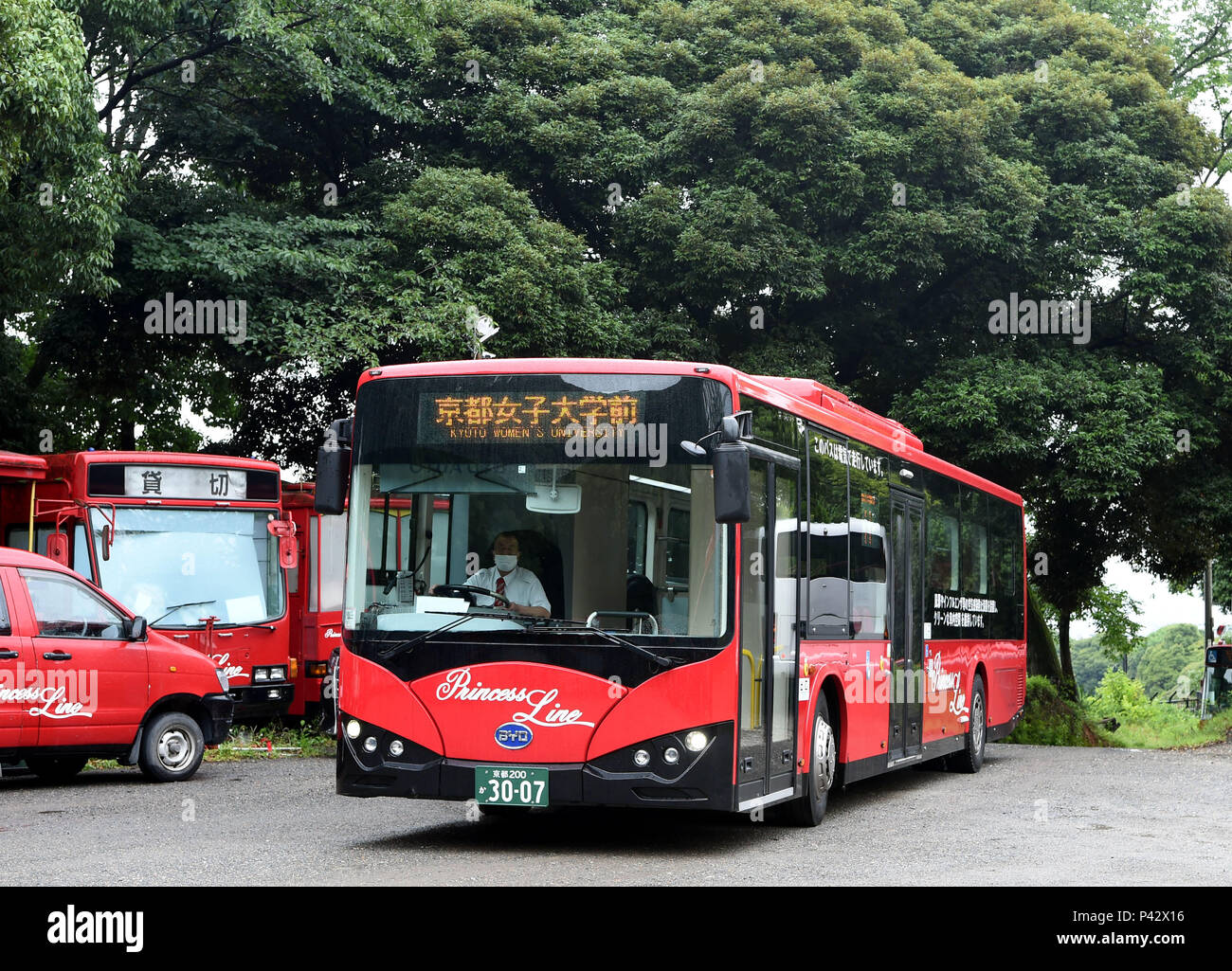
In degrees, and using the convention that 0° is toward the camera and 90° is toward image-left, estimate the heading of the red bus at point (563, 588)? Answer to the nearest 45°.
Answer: approximately 45°

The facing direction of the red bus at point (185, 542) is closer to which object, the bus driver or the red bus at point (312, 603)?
the bus driver

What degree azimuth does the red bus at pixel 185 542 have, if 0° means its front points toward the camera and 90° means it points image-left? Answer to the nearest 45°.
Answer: approximately 315°

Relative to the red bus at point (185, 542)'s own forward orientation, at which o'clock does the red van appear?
The red van is roughly at 12 o'clock from the red bus.

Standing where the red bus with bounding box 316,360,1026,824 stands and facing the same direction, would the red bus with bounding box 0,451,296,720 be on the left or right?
on its right

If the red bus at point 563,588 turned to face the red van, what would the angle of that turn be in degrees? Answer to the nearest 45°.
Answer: approximately 90° to its right

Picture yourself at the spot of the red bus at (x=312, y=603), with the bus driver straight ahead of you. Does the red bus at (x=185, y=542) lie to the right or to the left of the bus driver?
right

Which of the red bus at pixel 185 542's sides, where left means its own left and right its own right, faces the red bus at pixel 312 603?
left
